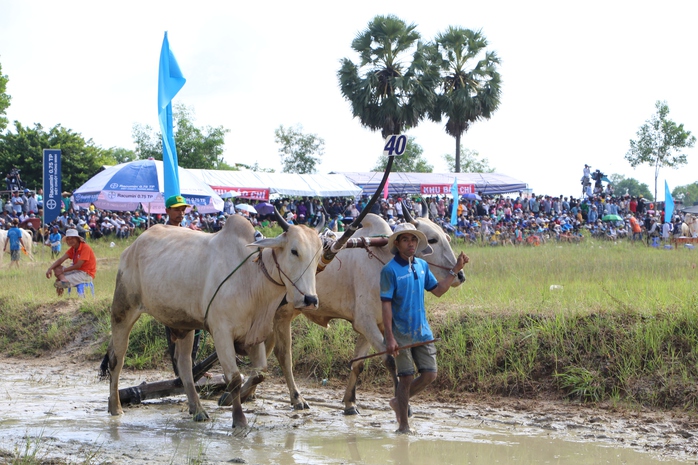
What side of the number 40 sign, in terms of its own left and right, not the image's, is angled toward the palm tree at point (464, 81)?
back

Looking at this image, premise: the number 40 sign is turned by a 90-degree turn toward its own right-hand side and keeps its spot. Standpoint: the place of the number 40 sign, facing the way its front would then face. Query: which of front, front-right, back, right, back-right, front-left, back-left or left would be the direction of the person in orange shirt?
front-right

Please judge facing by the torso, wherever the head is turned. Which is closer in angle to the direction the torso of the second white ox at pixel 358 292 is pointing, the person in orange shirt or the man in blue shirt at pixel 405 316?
the man in blue shirt

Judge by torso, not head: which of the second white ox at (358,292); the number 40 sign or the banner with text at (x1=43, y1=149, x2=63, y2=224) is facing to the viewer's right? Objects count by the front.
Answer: the second white ox

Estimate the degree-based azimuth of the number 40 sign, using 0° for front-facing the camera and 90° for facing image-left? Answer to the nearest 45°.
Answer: approximately 0°

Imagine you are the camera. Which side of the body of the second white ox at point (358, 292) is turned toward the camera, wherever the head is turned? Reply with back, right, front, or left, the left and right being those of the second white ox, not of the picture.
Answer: right

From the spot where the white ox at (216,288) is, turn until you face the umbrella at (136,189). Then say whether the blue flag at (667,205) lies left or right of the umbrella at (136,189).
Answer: right

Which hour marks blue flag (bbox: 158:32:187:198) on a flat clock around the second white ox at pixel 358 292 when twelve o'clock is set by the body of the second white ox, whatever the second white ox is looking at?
The blue flag is roughly at 8 o'clock from the second white ox.
